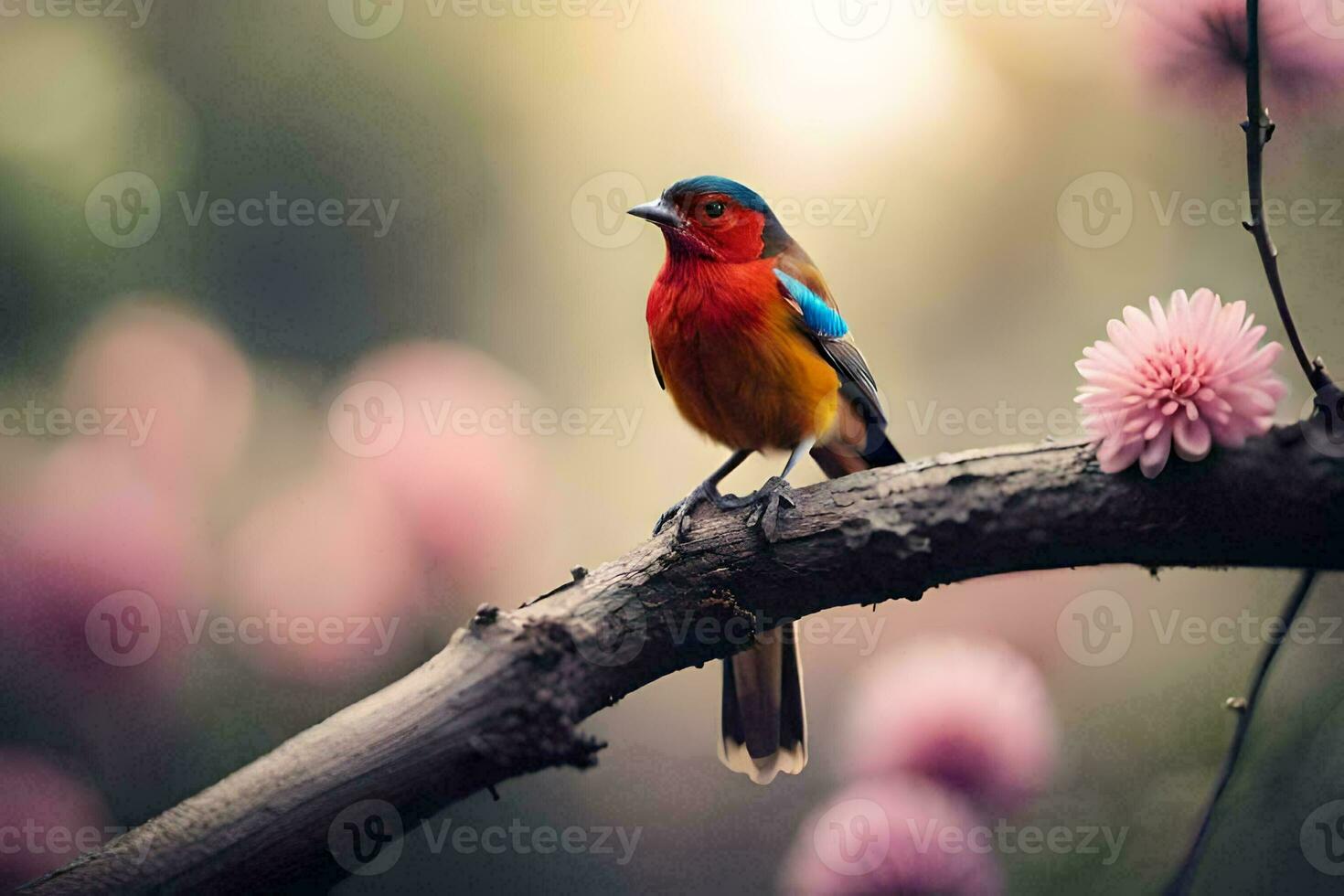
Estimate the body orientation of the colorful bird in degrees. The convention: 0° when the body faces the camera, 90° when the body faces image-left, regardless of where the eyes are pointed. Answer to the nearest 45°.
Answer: approximately 45°
